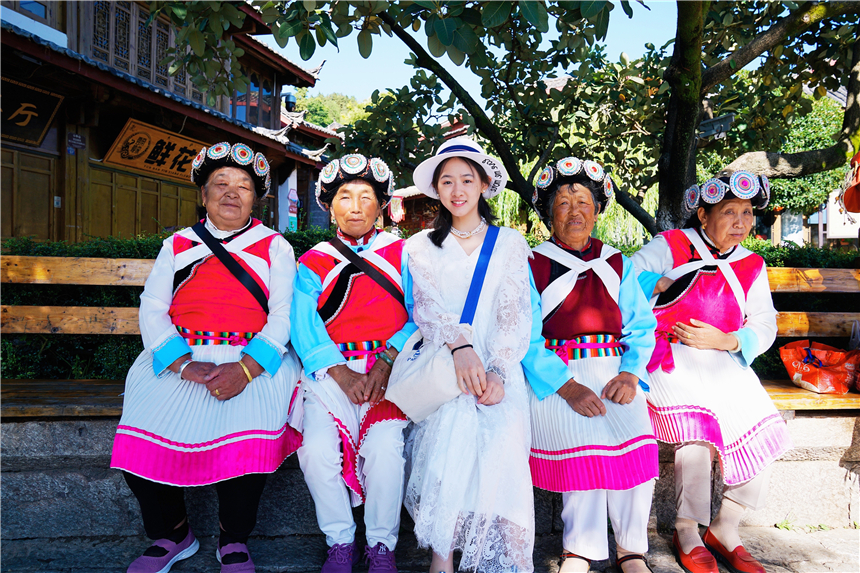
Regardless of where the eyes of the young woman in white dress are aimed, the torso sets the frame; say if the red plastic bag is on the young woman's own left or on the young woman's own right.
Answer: on the young woman's own left

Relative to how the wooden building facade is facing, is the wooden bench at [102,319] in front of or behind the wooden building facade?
in front

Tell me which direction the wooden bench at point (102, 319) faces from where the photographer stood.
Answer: facing the viewer

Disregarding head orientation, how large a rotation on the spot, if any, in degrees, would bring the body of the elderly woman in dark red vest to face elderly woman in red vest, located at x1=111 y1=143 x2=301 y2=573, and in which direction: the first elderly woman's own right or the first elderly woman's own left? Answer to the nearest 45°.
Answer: approximately 90° to the first elderly woman's own right

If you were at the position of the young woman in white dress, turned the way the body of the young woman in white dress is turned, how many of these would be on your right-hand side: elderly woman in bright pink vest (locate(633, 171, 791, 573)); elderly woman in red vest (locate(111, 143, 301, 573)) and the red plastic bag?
1

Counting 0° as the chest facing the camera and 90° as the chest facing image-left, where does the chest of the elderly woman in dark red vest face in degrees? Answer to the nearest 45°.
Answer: approximately 0°

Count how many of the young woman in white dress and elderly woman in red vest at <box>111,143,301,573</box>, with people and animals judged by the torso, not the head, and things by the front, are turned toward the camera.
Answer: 2

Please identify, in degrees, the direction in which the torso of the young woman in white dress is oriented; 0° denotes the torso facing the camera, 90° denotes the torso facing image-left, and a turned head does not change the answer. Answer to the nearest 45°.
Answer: approximately 0°

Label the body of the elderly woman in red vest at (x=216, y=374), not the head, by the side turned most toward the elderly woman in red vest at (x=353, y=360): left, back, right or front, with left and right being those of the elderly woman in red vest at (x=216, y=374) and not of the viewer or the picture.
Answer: left

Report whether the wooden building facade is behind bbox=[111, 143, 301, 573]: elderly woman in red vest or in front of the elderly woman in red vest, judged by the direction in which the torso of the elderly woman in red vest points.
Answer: behind
